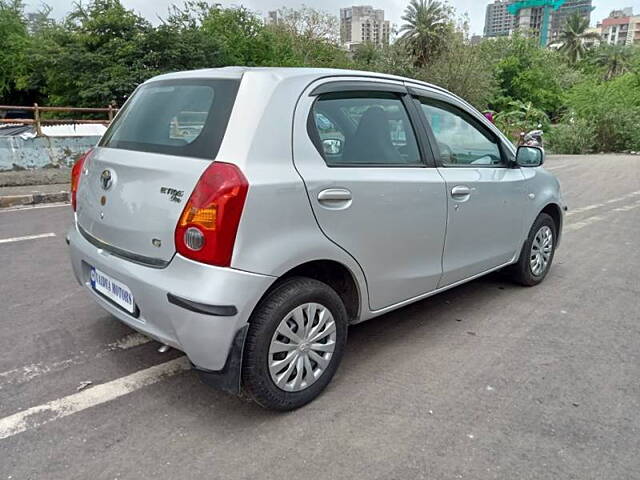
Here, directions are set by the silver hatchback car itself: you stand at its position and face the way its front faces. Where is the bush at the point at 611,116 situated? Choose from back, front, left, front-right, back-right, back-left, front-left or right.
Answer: front

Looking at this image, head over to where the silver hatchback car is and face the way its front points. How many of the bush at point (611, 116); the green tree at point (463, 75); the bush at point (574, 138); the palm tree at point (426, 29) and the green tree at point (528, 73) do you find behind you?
0

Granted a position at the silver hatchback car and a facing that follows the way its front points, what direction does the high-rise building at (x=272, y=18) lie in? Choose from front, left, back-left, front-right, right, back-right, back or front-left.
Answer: front-left

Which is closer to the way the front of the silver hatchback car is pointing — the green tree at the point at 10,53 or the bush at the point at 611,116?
the bush

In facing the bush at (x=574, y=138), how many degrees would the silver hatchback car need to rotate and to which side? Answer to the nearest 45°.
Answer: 0° — it already faces it

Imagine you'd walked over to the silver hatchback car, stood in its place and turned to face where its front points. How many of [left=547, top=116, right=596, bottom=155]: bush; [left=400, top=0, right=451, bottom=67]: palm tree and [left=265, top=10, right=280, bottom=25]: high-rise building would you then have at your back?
0

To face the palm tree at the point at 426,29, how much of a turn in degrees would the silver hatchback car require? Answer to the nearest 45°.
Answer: approximately 45° to its left

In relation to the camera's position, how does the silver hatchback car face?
facing away from the viewer and to the right of the viewer

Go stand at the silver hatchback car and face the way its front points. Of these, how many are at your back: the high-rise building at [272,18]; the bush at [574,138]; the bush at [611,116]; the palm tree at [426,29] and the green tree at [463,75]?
0

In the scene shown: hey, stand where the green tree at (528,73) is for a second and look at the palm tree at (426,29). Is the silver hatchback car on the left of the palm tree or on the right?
left

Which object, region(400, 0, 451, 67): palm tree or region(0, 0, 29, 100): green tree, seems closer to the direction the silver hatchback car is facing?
the palm tree

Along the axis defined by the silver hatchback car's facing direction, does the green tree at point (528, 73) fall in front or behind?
in front

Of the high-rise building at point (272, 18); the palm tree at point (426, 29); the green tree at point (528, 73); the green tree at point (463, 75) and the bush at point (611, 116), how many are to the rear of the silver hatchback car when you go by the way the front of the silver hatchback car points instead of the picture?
0

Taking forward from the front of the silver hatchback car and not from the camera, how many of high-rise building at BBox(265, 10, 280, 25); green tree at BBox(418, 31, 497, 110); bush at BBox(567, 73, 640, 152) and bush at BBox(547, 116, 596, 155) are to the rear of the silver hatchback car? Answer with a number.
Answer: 0

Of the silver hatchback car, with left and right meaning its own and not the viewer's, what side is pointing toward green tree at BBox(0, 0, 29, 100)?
left

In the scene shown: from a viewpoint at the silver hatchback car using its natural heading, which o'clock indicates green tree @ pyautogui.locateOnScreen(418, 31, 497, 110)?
The green tree is roughly at 11 o'clock from the silver hatchback car.
